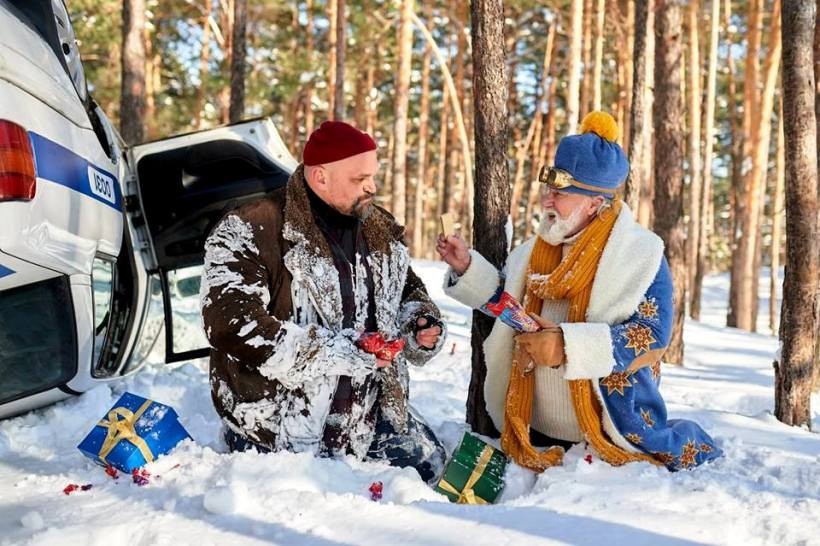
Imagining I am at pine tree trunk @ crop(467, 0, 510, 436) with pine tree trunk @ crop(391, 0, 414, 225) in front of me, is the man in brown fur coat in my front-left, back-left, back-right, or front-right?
back-left

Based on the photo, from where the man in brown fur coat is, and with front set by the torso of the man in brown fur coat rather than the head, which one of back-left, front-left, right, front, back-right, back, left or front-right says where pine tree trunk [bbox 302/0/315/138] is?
back-left

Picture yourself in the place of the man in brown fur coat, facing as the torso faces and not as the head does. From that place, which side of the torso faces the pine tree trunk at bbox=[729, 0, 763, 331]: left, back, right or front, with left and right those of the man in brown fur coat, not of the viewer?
left

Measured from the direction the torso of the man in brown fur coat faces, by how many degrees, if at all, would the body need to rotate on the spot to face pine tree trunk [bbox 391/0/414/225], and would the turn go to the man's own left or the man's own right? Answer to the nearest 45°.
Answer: approximately 135° to the man's own left
